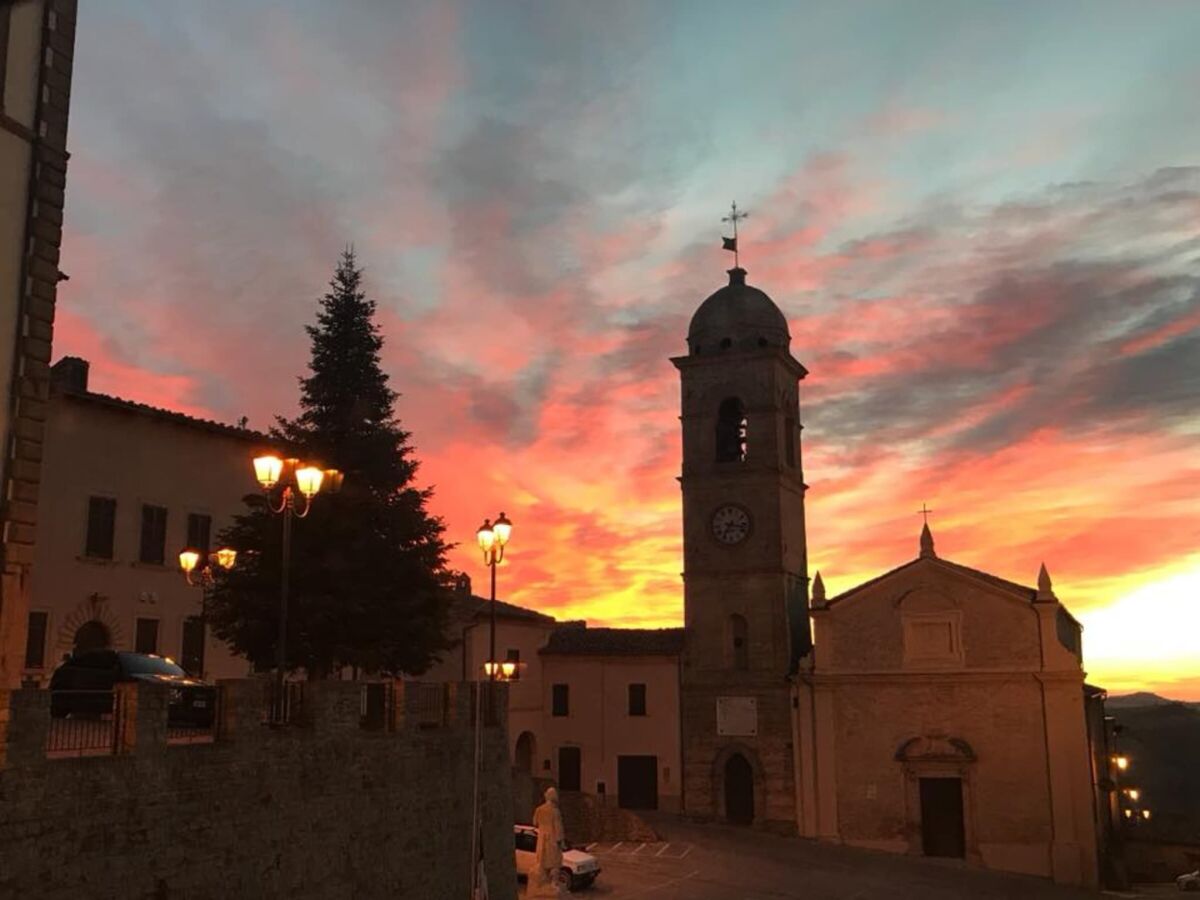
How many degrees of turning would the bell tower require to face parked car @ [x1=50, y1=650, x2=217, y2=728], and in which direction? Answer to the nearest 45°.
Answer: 0° — it already faces it

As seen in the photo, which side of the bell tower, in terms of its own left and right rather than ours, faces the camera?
front

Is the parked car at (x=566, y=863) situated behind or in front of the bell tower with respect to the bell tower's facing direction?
in front

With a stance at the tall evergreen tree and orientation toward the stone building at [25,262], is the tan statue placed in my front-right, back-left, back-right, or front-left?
front-left

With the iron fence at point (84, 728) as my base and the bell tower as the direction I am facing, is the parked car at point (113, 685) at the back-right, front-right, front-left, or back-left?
front-left

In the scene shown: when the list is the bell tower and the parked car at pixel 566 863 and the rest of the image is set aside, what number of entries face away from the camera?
0

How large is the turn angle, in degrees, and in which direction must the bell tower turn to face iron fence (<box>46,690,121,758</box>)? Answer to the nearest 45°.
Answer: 0° — it already faces it

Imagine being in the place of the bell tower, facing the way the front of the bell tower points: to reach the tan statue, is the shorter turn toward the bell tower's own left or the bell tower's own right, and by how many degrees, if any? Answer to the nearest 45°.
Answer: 0° — it already faces it

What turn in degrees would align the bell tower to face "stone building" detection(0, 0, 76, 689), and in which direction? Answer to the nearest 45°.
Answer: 0° — it already faces it

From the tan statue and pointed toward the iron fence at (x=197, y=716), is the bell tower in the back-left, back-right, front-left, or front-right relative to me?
back-right

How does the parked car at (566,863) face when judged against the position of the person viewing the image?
facing the viewer and to the right of the viewer
